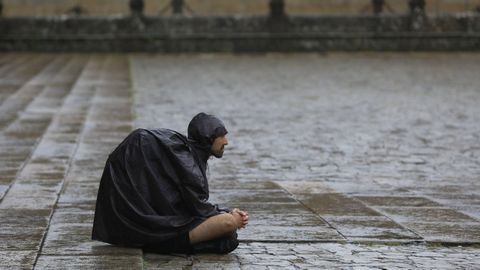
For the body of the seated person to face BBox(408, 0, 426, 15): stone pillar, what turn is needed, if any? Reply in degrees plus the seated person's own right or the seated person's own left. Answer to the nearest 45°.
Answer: approximately 90° to the seated person's own left

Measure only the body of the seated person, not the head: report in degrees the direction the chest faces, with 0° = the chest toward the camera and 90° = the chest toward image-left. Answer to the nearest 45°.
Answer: approximately 270°

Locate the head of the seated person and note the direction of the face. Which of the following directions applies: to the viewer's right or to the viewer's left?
to the viewer's right

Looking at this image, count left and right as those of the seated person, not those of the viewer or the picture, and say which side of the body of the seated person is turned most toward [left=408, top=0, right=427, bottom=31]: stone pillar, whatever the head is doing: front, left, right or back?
left
